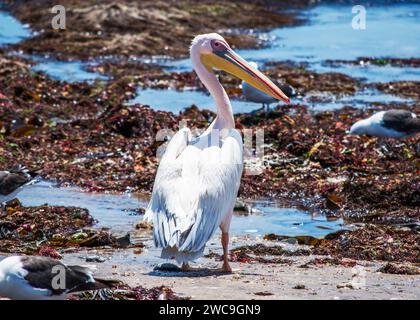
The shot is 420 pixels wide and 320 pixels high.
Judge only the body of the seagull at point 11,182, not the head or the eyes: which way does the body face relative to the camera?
to the viewer's left

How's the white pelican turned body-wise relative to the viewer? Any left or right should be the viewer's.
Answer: facing away from the viewer and to the right of the viewer

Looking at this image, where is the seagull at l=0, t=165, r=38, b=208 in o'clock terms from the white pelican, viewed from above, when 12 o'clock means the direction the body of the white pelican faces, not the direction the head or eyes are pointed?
The seagull is roughly at 9 o'clock from the white pelican.

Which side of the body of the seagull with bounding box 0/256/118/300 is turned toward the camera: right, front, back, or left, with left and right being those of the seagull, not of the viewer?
left

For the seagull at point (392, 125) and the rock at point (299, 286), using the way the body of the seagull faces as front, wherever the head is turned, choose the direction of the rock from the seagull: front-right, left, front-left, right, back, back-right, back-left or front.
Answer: left

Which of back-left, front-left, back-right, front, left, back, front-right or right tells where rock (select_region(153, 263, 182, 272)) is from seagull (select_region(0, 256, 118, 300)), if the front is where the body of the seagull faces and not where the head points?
back-right

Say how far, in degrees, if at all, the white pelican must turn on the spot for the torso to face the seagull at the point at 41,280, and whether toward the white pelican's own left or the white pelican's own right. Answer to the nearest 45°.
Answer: approximately 180°

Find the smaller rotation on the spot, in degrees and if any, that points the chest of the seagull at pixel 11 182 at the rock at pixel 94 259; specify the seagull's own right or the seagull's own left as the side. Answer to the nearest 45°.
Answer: approximately 90° to the seagull's own left

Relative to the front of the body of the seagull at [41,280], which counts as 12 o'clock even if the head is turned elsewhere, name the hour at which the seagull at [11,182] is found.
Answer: the seagull at [11,182] is roughly at 3 o'clock from the seagull at [41,280].

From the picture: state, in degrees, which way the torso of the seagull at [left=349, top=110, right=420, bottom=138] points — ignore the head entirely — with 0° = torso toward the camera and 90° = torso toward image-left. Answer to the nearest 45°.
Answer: approximately 90°

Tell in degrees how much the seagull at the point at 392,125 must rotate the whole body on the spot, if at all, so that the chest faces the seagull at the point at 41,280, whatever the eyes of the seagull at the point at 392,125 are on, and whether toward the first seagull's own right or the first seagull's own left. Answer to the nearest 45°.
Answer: approximately 90° to the first seagull's own left

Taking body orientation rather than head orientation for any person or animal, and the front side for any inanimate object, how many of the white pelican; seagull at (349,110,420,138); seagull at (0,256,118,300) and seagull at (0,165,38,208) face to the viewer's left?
3

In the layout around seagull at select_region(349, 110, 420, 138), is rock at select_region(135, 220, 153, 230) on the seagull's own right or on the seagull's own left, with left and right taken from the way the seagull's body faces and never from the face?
on the seagull's own left
